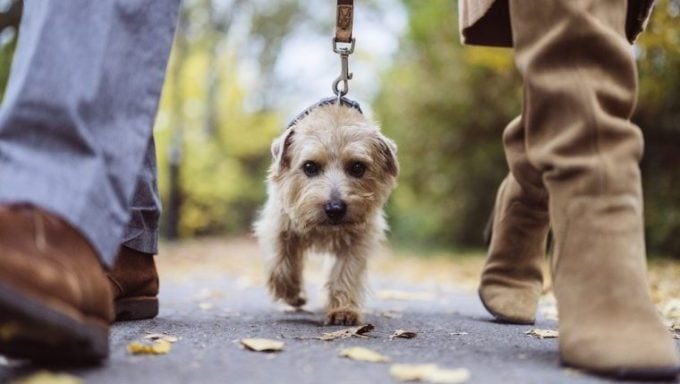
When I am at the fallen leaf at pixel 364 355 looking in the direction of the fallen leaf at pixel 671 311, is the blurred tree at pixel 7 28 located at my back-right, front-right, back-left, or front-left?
front-left

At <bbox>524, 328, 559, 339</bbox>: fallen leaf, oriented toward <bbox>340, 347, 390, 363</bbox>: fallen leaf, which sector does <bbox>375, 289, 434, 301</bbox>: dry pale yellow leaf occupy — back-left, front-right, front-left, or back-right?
back-right

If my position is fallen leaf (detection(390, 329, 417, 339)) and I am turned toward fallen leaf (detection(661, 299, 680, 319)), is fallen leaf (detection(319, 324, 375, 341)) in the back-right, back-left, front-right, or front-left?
back-left

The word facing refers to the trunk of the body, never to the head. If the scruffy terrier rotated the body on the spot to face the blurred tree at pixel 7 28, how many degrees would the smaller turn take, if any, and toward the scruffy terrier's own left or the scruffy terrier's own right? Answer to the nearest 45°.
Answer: approximately 135° to the scruffy terrier's own right

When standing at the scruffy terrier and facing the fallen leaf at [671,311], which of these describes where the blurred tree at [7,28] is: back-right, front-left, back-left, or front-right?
back-left

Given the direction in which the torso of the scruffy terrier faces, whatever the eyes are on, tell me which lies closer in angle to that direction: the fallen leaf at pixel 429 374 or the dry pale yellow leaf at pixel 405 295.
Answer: the fallen leaf

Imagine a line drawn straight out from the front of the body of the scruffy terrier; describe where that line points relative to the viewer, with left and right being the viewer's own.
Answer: facing the viewer

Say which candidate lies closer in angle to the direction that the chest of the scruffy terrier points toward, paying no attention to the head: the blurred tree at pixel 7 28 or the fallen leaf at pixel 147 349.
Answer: the fallen leaf

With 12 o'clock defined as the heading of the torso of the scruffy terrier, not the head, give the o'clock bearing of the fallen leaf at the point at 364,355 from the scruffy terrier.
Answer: The fallen leaf is roughly at 12 o'clock from the scruffy terrier.

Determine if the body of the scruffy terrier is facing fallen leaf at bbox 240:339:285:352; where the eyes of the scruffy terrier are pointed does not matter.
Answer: yes

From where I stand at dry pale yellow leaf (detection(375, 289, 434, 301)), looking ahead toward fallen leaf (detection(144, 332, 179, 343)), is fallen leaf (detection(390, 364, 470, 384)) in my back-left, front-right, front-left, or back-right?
front-left

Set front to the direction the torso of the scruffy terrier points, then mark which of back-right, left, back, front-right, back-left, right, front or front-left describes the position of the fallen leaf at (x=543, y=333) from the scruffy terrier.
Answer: front-left

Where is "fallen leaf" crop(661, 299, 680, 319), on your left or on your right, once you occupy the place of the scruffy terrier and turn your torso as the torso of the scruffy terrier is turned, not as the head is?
on your left

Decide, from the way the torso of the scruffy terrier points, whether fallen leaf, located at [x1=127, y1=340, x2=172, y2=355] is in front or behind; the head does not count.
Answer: in front

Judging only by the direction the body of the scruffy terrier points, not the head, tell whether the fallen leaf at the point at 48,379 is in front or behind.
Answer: in front

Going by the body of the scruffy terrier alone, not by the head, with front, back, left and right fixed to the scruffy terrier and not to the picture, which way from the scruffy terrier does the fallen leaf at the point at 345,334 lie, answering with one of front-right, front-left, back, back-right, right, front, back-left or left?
front
